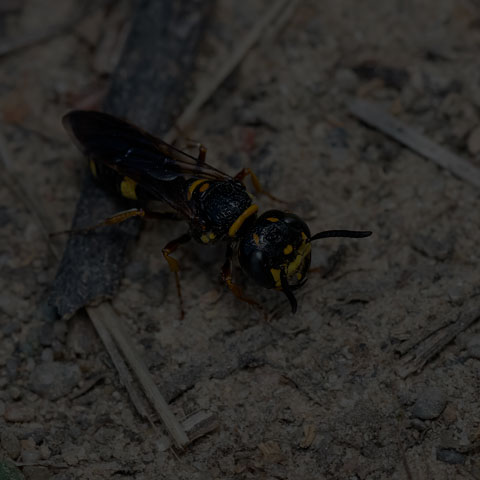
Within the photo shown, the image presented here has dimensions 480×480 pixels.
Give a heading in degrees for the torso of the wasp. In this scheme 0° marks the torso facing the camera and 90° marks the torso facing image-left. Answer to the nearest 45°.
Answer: approximately 315°

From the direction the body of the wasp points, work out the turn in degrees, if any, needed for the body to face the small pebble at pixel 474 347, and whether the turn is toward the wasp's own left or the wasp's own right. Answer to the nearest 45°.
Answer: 0° — it already faces it

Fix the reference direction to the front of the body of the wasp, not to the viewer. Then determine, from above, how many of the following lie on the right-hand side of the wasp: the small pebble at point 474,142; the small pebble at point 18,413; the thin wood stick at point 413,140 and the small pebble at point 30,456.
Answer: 2

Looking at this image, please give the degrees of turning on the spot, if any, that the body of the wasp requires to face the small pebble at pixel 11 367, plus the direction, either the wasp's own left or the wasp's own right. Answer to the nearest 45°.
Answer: approximately 90° to the wasp's own right

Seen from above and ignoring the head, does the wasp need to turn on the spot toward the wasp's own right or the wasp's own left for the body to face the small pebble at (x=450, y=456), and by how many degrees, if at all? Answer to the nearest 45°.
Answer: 0° — it already faces it

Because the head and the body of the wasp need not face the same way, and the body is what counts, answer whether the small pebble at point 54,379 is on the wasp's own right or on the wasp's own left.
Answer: on the wasp's own right

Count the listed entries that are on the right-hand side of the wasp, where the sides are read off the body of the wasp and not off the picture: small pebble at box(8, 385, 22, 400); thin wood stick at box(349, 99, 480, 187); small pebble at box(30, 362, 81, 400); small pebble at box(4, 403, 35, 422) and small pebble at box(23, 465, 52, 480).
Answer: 4

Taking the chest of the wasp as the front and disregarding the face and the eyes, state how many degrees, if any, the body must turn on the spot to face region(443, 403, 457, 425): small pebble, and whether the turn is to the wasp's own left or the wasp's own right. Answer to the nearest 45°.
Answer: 0° — it already faces it

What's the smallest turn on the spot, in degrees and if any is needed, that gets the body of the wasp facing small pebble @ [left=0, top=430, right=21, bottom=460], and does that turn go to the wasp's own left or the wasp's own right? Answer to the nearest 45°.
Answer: approximately 90° to the wasp's own right

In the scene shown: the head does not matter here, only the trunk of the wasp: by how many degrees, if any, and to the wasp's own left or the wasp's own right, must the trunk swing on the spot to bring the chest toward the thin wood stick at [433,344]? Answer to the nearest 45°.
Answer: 0° — it already faces it

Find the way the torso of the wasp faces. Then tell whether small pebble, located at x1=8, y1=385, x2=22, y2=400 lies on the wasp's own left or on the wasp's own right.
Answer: on the wasp's own right

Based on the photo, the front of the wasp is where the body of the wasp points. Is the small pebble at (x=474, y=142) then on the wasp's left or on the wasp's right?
on the wasp's left
